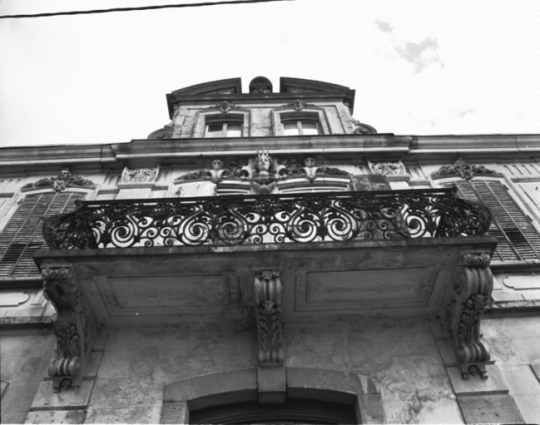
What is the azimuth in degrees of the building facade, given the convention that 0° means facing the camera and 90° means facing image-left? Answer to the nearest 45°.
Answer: approximately 0°

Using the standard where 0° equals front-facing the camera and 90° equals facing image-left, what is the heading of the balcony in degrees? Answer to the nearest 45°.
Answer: approximately 0°
